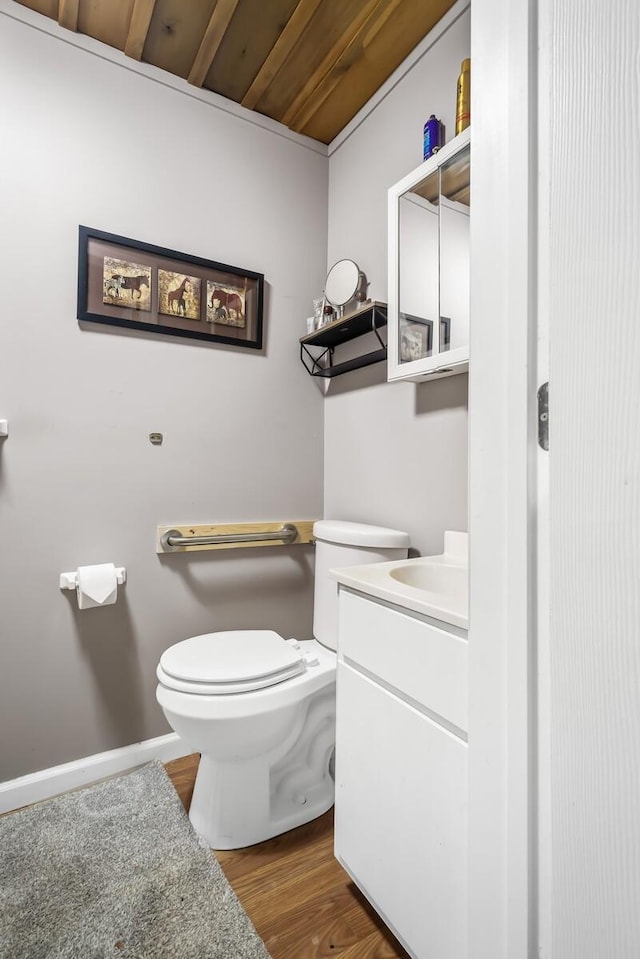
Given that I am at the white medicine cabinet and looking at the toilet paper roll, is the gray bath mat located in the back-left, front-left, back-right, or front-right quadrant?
front-left

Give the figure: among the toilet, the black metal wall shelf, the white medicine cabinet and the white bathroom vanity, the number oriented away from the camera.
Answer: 0

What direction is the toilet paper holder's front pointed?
toward the camera

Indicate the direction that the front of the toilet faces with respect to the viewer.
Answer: facing the viewer and to the left of the viewer

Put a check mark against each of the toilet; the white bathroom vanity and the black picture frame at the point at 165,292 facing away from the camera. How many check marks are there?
0

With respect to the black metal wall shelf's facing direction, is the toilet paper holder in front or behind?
in front

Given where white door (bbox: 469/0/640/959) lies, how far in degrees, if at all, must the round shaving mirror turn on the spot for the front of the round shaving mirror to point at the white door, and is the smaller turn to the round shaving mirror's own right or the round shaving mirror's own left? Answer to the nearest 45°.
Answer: approximately 45° to the round shaving mirror's own left

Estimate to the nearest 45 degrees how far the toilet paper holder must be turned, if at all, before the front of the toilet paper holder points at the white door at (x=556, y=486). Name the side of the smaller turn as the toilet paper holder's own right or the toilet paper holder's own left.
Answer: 0° — it already faces it
